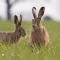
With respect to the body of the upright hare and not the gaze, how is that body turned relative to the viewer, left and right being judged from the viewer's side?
facing the viewer and to the left of the viewer

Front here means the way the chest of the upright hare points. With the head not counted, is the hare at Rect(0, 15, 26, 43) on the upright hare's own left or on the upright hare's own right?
on the upright hare's own right

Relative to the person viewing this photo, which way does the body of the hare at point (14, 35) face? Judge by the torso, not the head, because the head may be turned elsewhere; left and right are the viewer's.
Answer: facing to the right of the viewer

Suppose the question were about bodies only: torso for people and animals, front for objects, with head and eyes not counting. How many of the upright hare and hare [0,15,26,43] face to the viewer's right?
1
